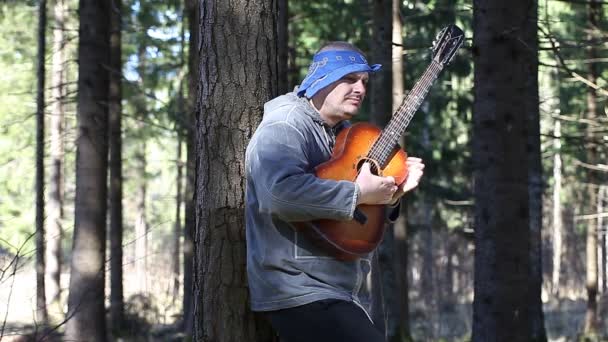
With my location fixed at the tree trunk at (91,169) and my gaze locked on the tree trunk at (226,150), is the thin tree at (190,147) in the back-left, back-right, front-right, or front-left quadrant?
back-left

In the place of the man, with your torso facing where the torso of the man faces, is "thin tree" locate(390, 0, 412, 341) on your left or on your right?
on your left

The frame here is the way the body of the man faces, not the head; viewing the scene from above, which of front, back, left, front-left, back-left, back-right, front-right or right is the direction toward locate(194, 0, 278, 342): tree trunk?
back-left

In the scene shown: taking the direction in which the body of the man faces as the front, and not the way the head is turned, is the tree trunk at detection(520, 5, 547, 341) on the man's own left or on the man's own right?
on the man's own left

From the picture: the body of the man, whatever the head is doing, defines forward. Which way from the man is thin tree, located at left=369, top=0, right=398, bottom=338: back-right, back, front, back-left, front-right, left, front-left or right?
left

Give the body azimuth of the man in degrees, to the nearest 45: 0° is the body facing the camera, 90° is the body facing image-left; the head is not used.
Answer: approximately 270°

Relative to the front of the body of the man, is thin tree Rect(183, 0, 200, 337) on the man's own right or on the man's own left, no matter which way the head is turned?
on the man's own left

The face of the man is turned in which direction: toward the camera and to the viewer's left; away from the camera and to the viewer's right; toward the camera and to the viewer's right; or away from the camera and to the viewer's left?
toward the camera and to the viewer's right

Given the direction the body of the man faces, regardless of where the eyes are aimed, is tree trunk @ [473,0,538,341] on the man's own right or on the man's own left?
on the man's own left
